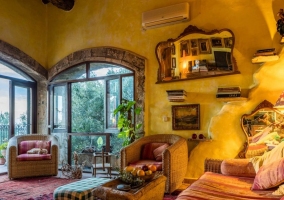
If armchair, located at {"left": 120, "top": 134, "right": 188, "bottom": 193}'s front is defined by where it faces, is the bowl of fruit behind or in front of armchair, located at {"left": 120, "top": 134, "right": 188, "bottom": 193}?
in front

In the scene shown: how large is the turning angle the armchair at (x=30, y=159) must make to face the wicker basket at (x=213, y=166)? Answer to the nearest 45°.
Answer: approximately 45° to its left

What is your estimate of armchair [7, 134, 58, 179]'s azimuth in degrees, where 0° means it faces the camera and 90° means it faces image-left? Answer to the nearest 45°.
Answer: approximately 0°

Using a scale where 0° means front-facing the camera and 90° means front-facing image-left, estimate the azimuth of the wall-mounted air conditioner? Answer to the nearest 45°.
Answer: approximately 45°

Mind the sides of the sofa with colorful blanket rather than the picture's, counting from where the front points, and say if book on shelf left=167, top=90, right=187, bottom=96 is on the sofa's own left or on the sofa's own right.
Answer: on the sofa's own right

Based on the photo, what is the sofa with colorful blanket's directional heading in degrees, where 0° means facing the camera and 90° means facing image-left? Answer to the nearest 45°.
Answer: approximately 90°

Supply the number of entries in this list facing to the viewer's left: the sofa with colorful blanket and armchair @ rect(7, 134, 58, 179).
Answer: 1
